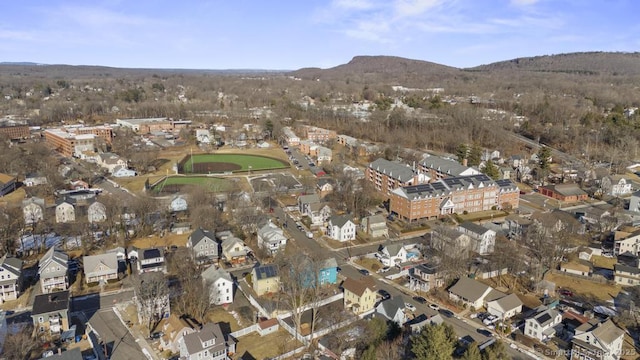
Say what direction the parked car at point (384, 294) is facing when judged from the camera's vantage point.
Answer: facing the viewer and to the right of the viewer

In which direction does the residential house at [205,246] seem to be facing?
toward the camera

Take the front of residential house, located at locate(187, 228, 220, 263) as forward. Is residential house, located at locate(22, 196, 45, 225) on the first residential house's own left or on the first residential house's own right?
on the first residential house's own right

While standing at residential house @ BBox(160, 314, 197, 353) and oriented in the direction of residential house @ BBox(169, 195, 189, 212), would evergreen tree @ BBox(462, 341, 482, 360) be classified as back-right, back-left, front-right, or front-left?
back-right

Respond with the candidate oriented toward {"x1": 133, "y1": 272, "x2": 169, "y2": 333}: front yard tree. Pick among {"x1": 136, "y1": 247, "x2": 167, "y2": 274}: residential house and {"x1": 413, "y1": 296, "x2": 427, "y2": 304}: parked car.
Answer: the residential house

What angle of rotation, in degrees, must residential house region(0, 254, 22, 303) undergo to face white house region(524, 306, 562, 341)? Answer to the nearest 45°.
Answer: approximately 45° to its left

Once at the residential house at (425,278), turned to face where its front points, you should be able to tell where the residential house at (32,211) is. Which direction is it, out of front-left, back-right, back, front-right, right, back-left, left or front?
front-right

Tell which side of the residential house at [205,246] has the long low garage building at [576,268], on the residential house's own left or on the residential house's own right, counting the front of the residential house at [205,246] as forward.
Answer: on the residential house's own left

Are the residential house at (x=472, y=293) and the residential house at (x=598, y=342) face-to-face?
no

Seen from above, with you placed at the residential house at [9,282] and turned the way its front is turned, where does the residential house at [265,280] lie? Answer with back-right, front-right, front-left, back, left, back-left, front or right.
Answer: front-left

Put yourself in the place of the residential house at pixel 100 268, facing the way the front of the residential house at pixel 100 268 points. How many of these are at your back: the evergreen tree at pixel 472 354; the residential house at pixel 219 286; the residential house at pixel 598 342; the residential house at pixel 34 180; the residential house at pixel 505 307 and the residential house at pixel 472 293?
1

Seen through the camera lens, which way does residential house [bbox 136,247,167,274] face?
facing the viewer

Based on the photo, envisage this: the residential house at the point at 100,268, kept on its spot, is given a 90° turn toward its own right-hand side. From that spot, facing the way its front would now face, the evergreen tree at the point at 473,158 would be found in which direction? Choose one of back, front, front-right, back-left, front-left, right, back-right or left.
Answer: back

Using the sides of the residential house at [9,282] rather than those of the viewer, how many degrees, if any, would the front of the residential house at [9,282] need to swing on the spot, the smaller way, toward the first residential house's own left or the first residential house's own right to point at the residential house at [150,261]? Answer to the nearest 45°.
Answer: approximately 90° to the first residential house's own left

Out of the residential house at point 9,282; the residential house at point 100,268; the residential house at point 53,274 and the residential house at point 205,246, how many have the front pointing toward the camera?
4

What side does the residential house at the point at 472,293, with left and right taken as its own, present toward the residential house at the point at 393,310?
front

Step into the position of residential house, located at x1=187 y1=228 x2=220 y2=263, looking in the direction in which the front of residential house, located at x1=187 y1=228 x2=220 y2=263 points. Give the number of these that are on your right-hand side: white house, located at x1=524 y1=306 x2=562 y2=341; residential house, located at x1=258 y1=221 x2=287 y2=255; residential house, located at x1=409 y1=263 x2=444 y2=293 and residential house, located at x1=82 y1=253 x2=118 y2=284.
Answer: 1

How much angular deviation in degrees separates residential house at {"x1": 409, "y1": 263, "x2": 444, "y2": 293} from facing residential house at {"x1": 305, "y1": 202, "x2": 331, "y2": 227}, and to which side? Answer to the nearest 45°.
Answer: approximately 90° to its right

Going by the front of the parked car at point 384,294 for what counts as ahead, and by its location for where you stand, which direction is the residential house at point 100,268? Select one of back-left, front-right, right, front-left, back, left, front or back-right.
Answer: back-right

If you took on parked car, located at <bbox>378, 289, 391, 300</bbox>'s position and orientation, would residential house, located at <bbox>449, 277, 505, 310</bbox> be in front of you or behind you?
in front
